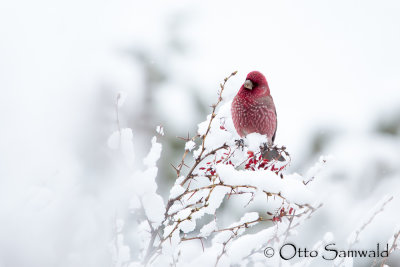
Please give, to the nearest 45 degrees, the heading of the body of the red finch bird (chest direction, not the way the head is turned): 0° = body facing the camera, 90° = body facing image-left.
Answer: approximately 45°
